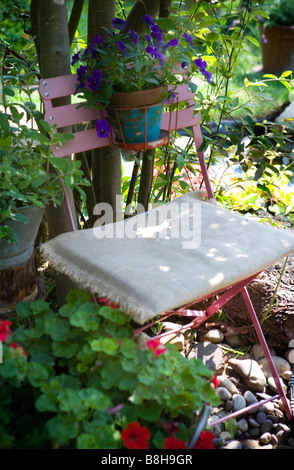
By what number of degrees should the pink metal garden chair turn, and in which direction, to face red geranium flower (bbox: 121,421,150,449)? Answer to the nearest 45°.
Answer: approximately 45° to its right

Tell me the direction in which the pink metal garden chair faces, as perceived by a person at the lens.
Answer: facing the viewer and to the right of the viewer

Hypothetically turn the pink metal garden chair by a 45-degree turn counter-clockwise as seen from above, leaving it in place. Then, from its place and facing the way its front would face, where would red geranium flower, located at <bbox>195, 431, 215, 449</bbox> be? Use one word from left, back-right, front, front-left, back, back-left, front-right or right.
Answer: right

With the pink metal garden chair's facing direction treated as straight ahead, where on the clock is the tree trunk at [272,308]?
The tree trunk is roughly at 9 o'clock from the pink metal garden chair.

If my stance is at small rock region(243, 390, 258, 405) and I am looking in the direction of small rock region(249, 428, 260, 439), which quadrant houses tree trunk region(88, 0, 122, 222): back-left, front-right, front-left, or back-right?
back-right
